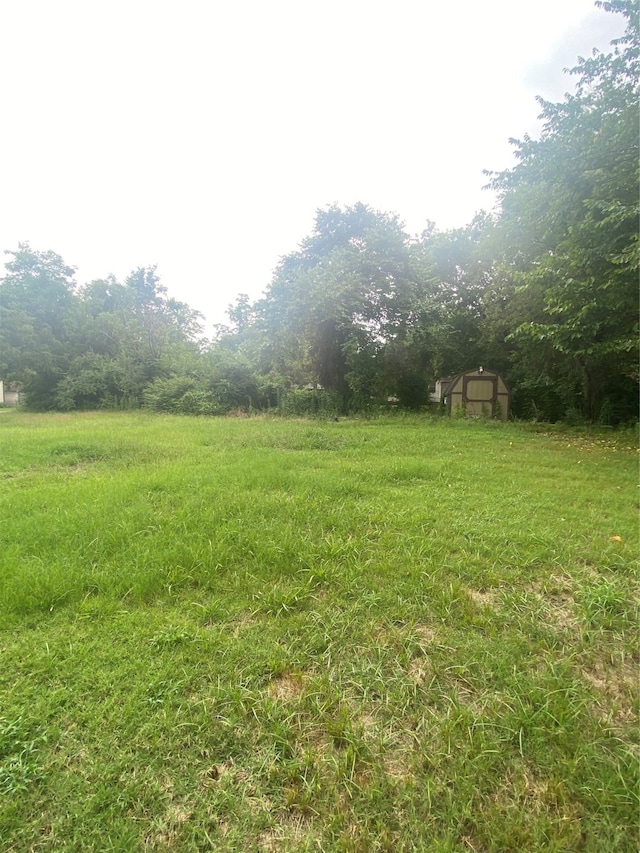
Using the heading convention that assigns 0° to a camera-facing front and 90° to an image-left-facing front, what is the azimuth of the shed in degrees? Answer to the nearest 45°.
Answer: approximately 0°

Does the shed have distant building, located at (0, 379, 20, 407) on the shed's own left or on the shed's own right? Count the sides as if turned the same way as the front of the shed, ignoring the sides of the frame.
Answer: on the shed's own right

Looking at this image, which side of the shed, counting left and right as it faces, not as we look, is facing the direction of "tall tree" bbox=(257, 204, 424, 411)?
right
